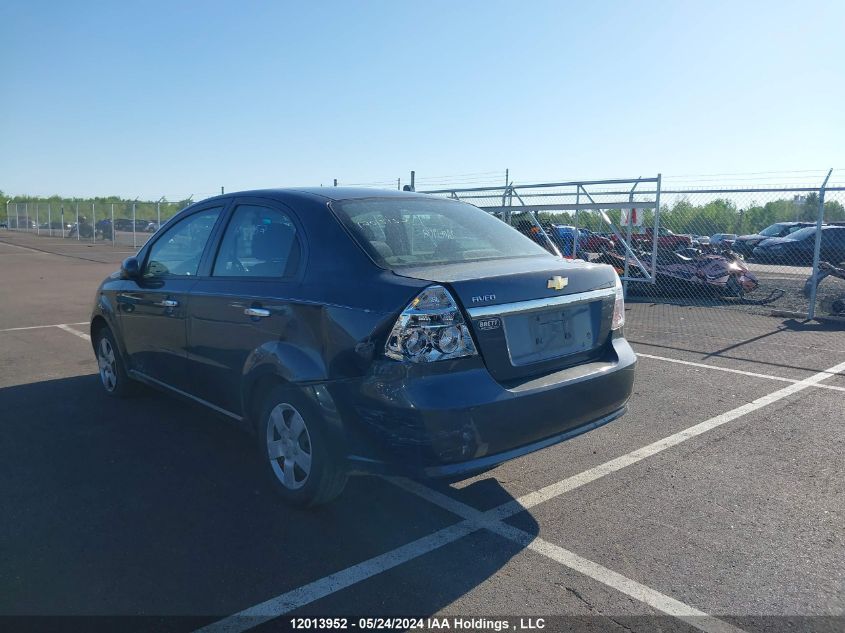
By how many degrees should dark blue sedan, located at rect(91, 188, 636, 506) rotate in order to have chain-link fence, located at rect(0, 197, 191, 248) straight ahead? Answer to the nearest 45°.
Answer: approximately 45° to its right

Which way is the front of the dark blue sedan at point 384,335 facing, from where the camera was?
facing away from the viewer and to the left of the viewer

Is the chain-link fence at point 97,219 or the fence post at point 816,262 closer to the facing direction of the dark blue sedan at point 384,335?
the chain-link fence

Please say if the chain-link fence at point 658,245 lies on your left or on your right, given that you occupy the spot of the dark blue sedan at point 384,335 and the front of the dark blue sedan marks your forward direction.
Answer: on your right

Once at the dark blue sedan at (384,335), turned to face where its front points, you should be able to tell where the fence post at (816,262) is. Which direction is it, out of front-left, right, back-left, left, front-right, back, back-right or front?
right
